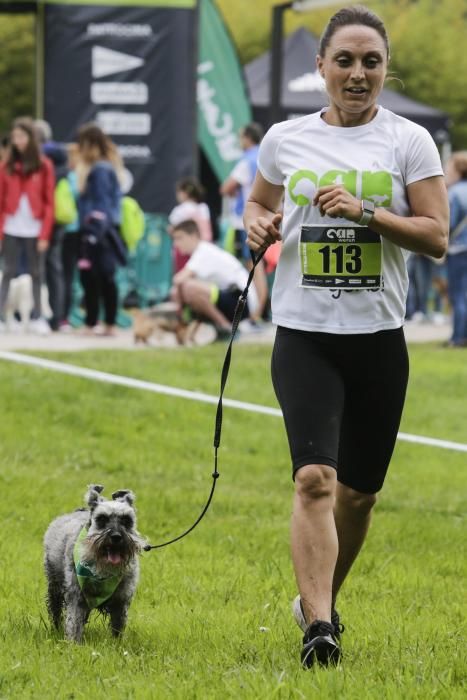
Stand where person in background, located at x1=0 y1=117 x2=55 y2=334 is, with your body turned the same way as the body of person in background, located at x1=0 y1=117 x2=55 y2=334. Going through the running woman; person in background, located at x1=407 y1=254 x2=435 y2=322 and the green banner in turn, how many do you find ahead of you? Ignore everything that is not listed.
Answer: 1

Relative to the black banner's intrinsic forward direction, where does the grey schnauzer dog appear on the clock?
The grey schnauzer dog is roughly at 12 o'clock from the black banner.

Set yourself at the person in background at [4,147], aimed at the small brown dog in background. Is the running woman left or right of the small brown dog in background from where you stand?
right

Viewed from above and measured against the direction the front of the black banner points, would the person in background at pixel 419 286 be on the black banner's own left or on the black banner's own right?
on the black banner's own left

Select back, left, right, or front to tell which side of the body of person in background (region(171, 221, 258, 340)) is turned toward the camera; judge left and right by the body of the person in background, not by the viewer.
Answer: left

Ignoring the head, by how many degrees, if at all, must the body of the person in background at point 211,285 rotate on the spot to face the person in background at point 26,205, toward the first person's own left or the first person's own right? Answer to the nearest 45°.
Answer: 0° — they already face them

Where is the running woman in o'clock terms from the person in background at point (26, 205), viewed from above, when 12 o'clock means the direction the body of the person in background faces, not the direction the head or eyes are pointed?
The running woman is roughly at 12 o'clock from the person in background.

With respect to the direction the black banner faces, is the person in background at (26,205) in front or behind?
in front

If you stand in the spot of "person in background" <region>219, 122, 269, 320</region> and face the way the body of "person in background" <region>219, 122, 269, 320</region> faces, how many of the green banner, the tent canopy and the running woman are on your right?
2

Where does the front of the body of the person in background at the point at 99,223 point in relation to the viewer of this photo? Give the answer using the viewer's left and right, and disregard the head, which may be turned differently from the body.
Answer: facing to the left of the viewer
